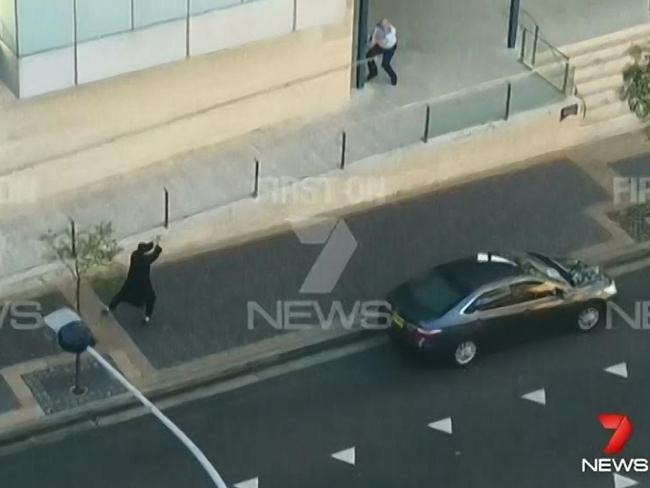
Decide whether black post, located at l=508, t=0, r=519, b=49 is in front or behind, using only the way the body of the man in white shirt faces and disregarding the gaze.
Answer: behind

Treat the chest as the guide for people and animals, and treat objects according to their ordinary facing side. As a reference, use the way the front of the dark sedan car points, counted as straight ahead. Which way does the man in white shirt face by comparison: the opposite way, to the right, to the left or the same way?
the opposite way

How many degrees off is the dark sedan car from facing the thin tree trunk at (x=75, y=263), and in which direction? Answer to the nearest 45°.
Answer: approximately 135° to its left

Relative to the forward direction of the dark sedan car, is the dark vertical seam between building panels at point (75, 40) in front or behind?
behind

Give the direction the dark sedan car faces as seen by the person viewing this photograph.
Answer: facing away from the viewer and to the right of the viewer

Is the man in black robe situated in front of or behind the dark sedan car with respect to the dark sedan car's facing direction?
behind
